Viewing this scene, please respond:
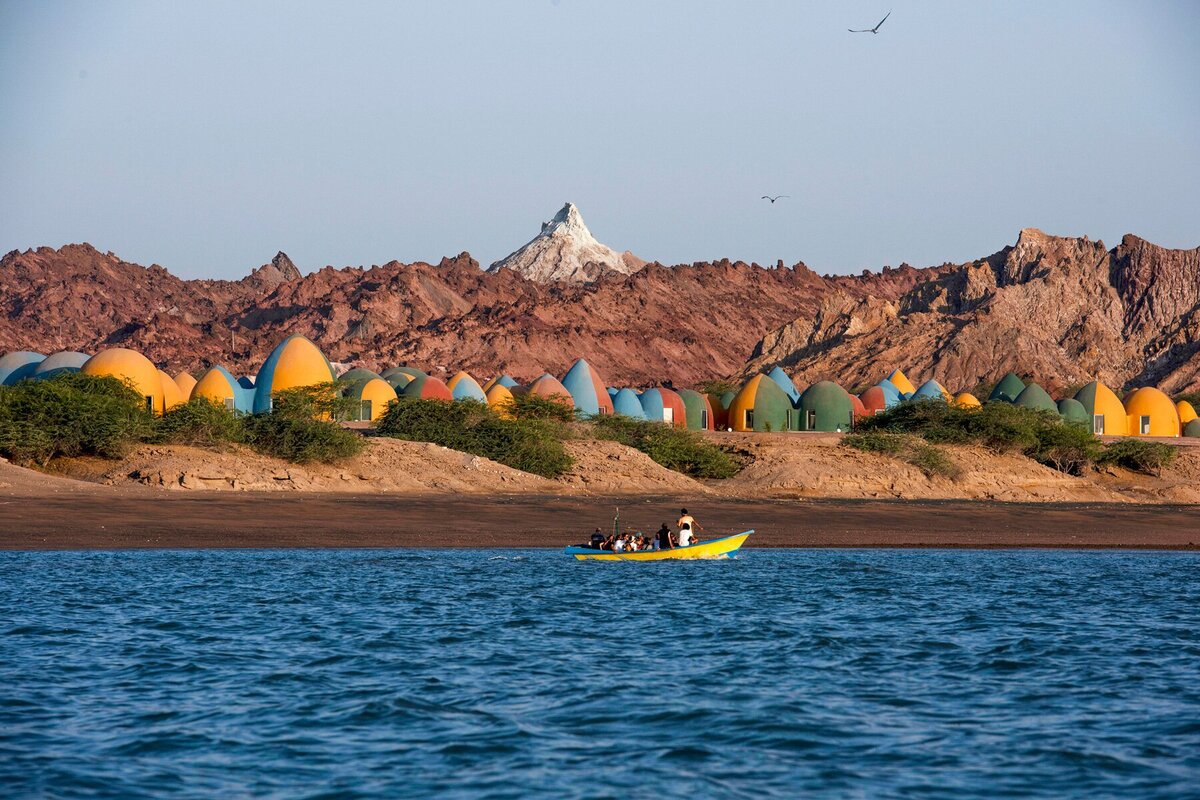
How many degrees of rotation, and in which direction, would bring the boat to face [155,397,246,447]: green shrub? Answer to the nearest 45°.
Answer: approximately 135° to its left

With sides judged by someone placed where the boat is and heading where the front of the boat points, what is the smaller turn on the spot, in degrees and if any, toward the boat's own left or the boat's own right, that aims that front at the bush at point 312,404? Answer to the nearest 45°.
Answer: approximately 135° to the boat's own left

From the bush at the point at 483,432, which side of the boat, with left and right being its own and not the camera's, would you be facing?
left

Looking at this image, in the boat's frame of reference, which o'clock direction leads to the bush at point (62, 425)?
The bush is roughly at 7 o'clock from the boat.

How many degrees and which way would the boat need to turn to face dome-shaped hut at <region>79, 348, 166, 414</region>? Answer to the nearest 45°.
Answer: approximately 135° to its left

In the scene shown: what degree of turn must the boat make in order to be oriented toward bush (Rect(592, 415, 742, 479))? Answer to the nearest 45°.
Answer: approximately 90° to its left

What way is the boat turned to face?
to the viewer's right
